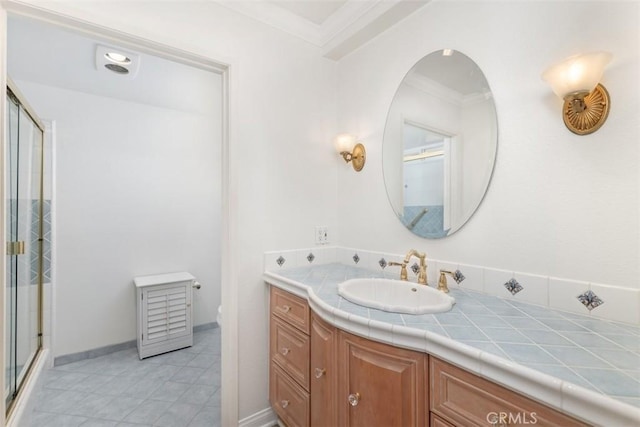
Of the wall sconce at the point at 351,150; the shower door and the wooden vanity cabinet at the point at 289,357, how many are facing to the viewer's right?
1

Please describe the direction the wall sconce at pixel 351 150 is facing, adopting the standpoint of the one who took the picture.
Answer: facing the viewer and to the left of the viewer

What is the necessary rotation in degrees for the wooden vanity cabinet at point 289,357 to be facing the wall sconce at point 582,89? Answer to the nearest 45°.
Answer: approximately 90° to its left

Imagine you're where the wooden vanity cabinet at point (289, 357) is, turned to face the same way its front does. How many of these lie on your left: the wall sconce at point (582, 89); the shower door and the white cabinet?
1

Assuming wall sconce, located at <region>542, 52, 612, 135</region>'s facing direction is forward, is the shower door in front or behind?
in front

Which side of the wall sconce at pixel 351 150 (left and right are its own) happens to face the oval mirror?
left

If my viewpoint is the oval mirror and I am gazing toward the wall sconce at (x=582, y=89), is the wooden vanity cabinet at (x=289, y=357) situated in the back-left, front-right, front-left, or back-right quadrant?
back-right

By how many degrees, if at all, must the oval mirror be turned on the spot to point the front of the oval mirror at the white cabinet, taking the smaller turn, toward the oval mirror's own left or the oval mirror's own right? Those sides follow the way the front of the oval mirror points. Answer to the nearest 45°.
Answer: approximately 45° to the oval mirror's own right

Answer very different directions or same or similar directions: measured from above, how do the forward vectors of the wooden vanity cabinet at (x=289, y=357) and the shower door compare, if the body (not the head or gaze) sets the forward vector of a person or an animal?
very different directions

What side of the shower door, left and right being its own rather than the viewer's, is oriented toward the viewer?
right

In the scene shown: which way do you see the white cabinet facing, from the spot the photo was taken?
facing the viewer and to the right of the viewer

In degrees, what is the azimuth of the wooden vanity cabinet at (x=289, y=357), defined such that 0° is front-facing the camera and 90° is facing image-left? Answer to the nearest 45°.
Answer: approximately 45°

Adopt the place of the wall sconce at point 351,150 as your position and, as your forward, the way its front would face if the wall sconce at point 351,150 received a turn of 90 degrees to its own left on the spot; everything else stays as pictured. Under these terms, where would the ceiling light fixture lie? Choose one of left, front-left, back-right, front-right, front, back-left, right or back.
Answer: back-right
